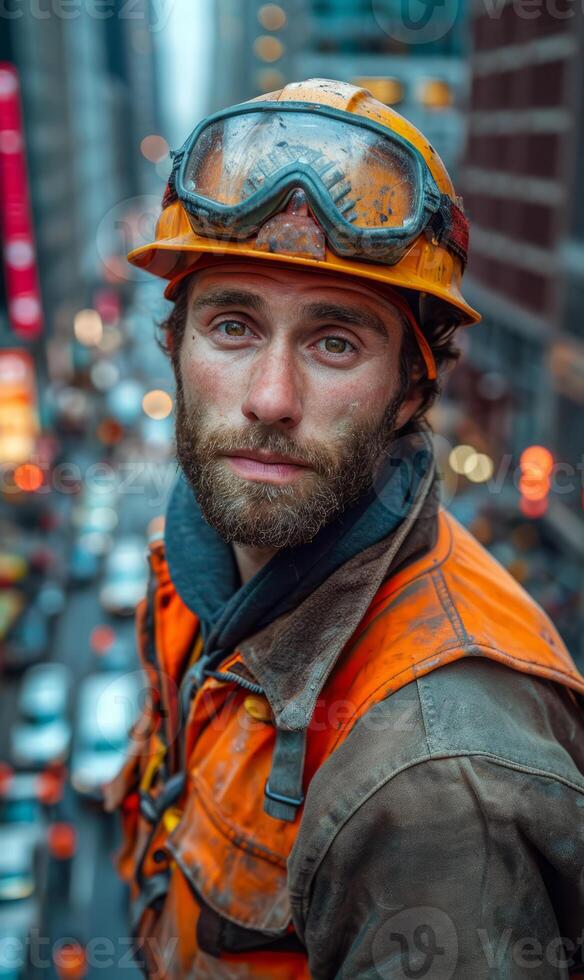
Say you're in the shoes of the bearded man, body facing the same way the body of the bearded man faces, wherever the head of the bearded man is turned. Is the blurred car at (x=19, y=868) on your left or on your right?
on your right

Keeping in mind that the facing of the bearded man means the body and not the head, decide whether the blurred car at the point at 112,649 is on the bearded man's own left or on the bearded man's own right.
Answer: on the bearded man's own right

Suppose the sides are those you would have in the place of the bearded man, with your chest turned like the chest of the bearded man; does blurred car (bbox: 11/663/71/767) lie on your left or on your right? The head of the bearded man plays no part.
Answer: on your right

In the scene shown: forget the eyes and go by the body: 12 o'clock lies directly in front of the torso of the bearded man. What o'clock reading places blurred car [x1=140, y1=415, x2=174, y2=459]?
The blurred car is roughly at 4 o'clock from the bearded man.

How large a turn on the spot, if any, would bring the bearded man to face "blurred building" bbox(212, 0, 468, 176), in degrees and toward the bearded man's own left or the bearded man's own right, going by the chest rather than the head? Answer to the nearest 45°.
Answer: approximately 135° to the bearded man's own right

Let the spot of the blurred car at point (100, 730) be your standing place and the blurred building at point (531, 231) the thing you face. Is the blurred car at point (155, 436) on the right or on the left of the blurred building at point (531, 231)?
left

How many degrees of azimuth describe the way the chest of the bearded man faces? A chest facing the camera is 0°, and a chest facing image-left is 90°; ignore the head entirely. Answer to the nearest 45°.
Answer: approximately 45°

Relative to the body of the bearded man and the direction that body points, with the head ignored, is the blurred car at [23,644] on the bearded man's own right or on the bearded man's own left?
on the bearded man's own right

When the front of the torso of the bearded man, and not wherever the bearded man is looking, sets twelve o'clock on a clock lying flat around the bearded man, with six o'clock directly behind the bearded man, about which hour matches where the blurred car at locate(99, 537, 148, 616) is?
The blurred car is roughly at 4 o'clock from the bearded man.
